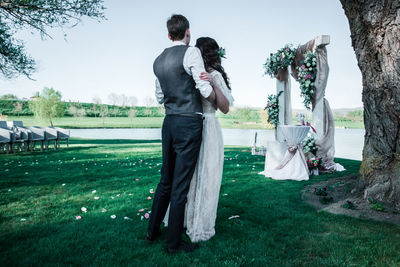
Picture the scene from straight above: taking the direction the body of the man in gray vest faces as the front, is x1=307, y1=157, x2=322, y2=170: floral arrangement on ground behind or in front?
in front

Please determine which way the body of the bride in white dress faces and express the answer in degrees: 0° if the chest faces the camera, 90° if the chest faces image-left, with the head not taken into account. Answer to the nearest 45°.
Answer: approximately 90°

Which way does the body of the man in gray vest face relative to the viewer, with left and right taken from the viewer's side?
facing away from the viewer and to the right of the viewer
